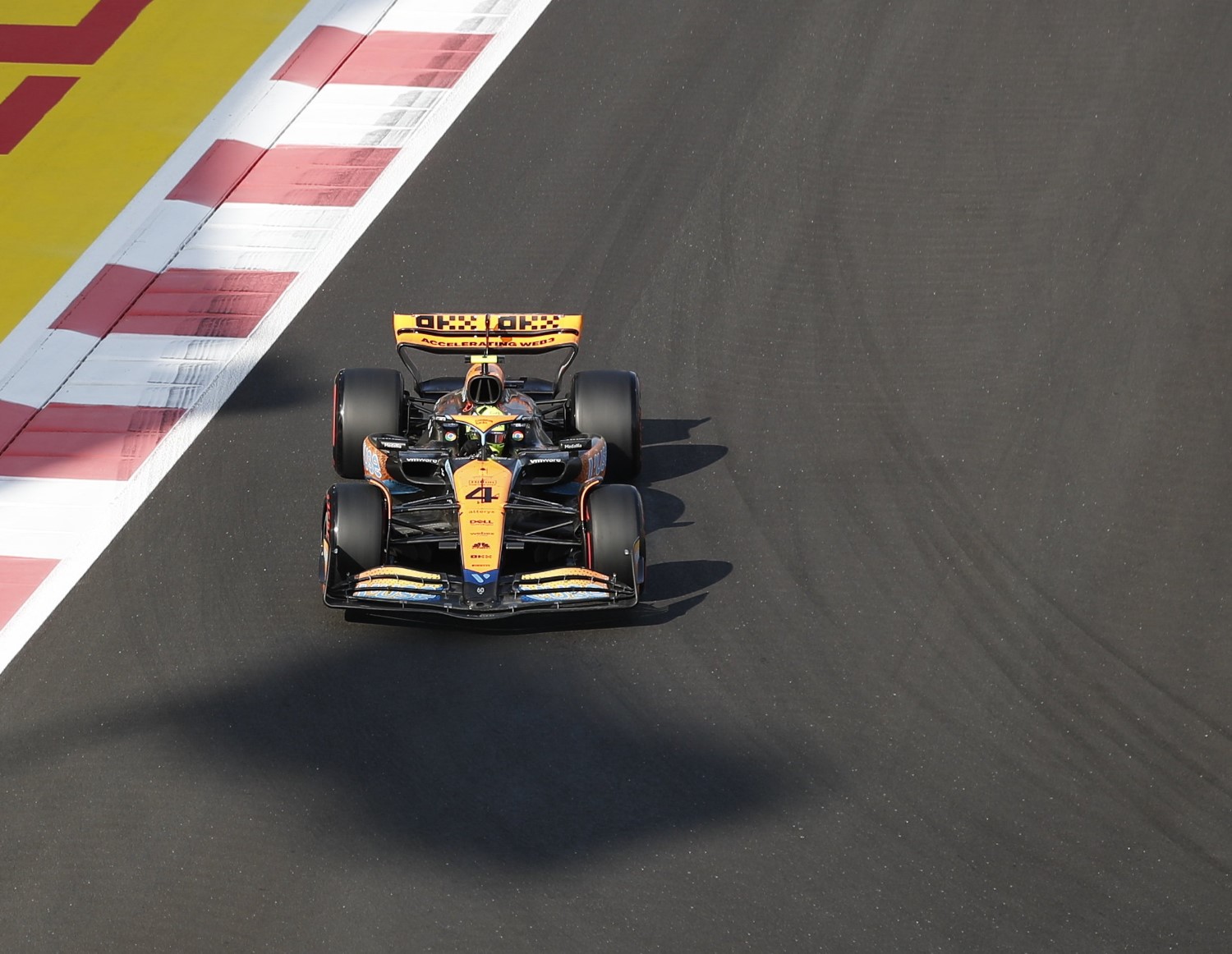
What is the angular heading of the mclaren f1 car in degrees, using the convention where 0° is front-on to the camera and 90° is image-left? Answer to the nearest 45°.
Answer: approximately 0°
